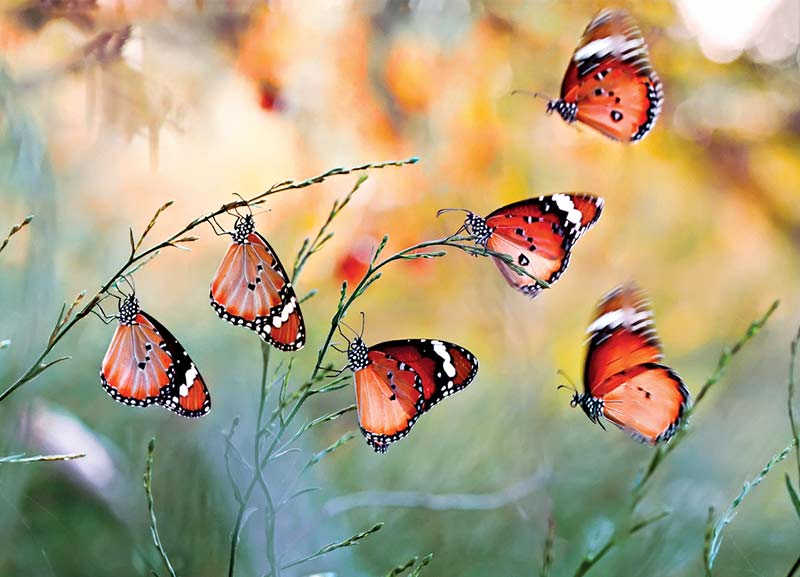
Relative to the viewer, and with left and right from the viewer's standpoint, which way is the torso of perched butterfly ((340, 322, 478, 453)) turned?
facing to the left of the viewer

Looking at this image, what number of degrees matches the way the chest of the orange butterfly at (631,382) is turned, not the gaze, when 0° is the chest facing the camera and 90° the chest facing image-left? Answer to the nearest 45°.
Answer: approximately 90°

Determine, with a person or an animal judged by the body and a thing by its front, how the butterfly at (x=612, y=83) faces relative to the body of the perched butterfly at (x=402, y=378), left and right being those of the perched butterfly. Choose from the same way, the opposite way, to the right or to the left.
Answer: the same way

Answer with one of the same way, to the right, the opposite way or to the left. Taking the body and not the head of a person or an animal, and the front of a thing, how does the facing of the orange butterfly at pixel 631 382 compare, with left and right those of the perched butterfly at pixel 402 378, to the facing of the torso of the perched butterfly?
the same way

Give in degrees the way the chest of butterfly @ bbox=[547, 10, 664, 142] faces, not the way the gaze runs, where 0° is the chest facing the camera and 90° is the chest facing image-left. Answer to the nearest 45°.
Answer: approximately 90°

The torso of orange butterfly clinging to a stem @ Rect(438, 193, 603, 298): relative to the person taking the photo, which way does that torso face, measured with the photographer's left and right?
facing to the left of the viewer

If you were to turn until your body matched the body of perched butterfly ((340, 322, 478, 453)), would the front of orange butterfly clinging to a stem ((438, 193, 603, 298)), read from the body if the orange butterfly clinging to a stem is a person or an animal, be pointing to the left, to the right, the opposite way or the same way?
the same way

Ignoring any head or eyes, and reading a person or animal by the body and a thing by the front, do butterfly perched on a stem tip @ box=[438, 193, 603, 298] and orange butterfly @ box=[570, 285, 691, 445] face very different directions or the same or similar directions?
same or similar directions
